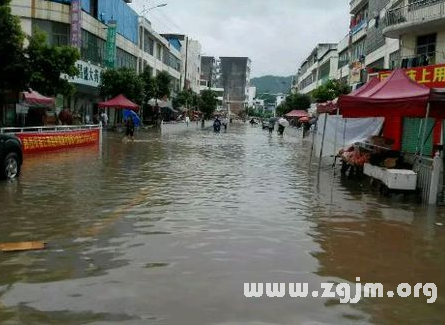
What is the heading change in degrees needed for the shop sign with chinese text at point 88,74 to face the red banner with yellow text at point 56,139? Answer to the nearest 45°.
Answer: approximately 45° to its right

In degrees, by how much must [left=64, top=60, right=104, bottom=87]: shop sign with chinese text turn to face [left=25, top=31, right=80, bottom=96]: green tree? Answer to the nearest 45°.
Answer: approximately 45° to its right

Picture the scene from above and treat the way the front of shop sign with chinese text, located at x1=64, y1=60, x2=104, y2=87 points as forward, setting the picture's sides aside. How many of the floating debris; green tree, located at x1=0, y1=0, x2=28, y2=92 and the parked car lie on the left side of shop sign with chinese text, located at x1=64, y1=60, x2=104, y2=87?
0

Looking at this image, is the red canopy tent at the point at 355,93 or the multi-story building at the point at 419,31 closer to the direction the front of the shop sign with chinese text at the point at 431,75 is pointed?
the red canopy tent

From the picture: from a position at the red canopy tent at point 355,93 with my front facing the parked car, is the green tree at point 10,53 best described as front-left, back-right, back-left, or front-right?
front-right

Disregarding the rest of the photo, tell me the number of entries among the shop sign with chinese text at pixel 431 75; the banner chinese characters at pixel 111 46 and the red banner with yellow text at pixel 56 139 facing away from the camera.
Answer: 0

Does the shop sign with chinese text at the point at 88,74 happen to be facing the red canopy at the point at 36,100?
no

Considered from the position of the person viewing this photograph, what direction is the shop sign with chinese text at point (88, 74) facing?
facing the viewer and to the right of the viewer

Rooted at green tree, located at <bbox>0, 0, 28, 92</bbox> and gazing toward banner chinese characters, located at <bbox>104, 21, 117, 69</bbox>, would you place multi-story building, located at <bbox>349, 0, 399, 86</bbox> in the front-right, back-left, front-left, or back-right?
front-right

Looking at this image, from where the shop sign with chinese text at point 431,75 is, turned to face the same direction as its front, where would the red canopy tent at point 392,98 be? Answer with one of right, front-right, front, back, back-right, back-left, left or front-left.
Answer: front-left

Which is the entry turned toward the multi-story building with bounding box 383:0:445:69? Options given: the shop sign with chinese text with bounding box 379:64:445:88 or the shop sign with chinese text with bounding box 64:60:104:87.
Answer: the shop sign with chinese text with bounding box 64:60:104:87

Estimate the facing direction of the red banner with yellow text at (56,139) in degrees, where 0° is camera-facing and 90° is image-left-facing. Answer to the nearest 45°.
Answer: approximately 315°
